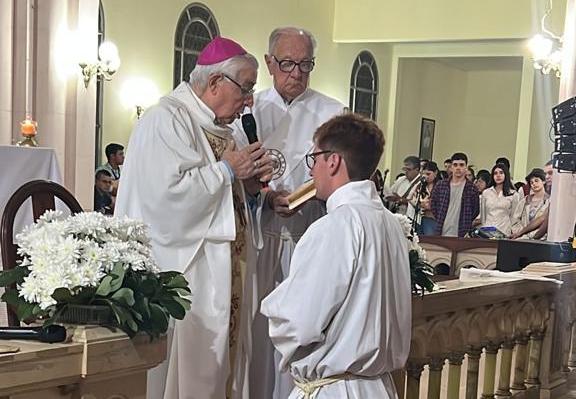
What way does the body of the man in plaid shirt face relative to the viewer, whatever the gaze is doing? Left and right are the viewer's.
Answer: facing the viewer

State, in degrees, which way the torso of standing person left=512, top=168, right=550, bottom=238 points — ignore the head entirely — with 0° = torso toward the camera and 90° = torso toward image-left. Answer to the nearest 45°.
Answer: approximately 45°

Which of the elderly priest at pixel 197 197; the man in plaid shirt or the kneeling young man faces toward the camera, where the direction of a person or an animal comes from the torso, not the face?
the man in plaid shirt

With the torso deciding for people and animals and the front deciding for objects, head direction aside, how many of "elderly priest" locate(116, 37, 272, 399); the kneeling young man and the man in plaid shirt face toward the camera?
1

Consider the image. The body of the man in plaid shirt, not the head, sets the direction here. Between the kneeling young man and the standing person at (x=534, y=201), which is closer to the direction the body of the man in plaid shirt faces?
the kneeling young man

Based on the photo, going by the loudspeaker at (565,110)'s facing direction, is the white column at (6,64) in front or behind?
in front

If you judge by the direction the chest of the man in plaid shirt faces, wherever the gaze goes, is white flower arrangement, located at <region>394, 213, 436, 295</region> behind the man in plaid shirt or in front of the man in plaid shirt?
in front

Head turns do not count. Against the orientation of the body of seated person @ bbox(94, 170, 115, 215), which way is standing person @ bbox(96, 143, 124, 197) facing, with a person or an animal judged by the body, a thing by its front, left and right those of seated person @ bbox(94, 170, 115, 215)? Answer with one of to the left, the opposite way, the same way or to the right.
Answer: the same way

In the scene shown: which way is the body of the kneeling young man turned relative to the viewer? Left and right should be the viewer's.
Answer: facing away from the viewer and to the left of the viewer

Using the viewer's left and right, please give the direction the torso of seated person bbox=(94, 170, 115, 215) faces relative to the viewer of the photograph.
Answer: facing the viewer and to the right of the viewer

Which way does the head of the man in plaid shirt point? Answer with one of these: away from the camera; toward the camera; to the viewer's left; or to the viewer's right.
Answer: toward the camera

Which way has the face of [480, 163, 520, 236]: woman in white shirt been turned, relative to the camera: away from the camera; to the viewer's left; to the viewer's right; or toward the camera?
toward the camera
